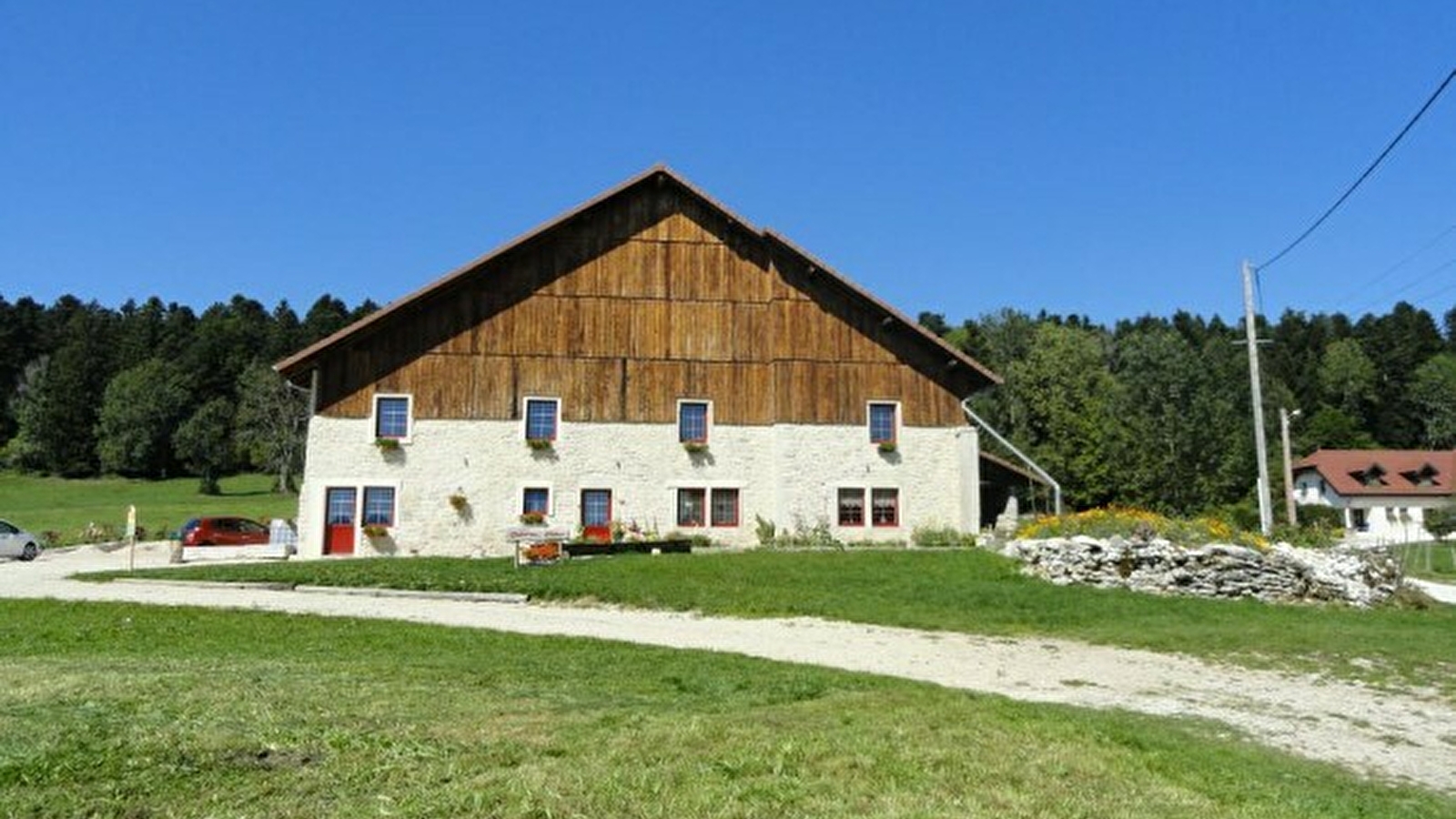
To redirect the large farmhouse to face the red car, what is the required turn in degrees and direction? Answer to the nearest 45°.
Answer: approximately 135° to its right

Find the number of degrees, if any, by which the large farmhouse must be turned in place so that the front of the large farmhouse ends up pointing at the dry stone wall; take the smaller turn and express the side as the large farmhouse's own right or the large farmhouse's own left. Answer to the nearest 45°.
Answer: approximately 45° to the large farmhouse's own left

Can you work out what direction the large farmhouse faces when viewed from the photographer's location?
facing the viewer
